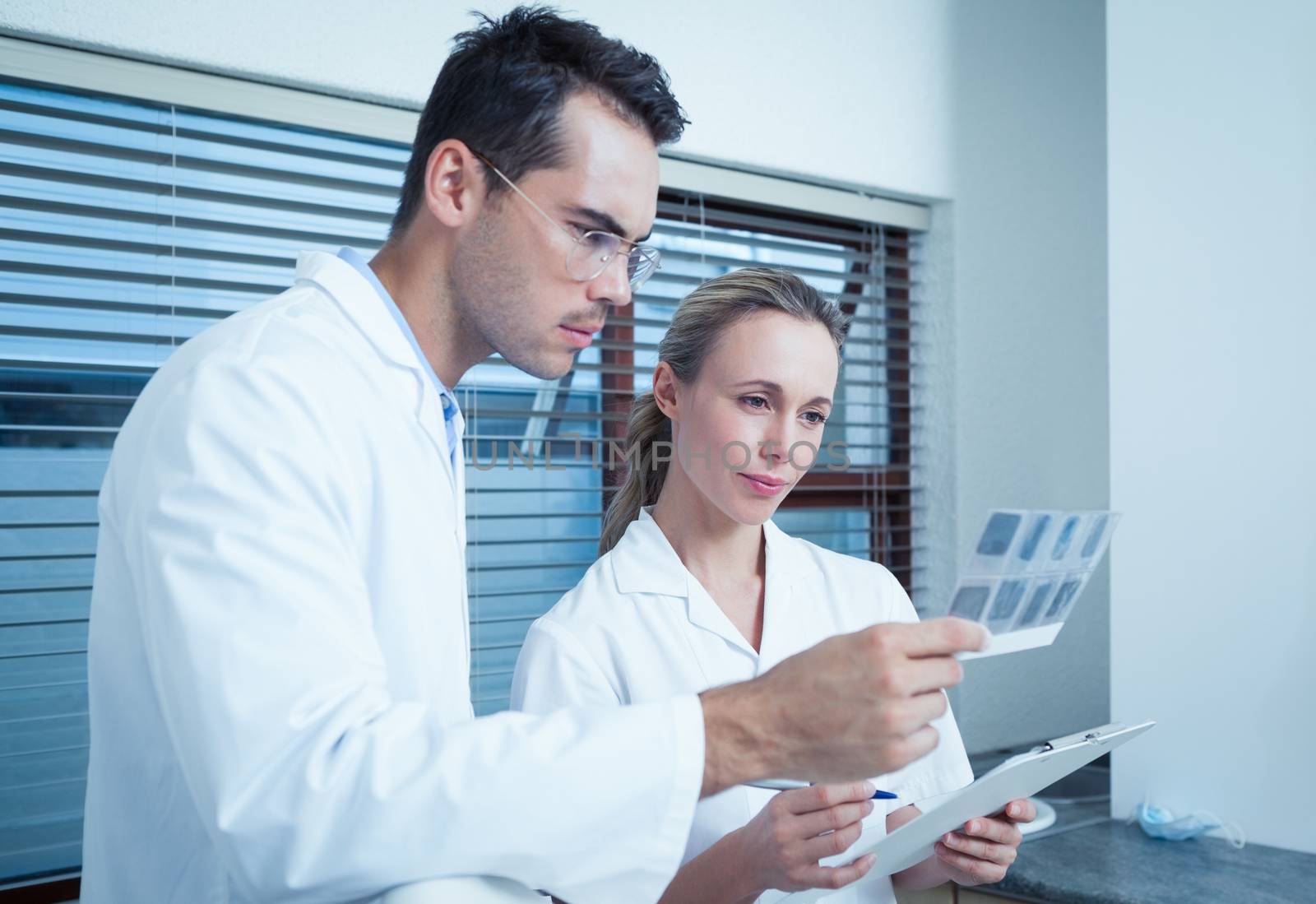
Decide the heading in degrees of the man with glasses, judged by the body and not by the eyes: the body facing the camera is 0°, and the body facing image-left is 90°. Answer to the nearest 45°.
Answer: approximately 270°

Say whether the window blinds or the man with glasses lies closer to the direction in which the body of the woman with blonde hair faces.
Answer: the man with glasses

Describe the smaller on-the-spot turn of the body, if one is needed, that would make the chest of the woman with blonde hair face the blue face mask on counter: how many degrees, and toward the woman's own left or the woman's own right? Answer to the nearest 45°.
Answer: approximately 90° to the woman's own left

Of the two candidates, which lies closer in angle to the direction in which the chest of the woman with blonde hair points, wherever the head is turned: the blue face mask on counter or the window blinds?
the blue face mask on counter

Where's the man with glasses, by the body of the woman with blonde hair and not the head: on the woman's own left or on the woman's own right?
on the woman's own right

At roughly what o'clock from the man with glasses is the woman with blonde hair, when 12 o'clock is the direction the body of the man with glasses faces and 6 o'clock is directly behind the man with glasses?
The woman with blonde hair is roughly at 10 o'clock from the man with glasses.

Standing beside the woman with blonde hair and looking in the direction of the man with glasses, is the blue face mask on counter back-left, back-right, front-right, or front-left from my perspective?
back-left

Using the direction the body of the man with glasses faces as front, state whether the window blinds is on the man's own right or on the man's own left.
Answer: on the man's own left

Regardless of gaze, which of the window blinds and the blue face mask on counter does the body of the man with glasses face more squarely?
the blue face mask on counter

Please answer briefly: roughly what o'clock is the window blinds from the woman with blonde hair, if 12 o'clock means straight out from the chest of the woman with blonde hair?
The window blinds is roughly at 5 o'clock from the woman with blonde hair.

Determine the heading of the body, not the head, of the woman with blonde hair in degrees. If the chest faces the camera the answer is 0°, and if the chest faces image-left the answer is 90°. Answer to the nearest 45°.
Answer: approximately 315°
